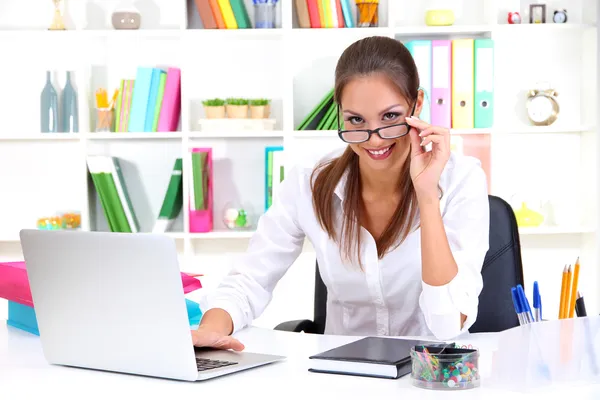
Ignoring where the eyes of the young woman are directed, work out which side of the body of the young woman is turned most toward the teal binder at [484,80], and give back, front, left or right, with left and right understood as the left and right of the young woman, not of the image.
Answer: back

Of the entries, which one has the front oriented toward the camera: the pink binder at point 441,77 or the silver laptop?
the pink binder

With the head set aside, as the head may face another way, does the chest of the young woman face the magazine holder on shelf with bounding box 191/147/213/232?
no

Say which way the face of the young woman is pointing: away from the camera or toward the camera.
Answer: toward the camera

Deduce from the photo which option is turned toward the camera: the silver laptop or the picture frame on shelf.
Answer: the picture frame on shelf

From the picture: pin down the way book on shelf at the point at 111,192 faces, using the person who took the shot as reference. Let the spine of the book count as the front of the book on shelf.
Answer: facing the viewer

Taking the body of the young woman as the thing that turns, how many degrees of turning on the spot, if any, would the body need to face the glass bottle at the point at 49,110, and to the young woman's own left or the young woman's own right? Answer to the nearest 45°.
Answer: approximately 135° to the young woman's own right

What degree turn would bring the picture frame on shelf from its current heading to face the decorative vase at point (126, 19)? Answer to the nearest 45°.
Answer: approximately 90° to its right

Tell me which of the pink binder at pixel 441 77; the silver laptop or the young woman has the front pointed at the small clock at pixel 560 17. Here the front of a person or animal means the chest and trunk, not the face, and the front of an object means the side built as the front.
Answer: the silver laptop

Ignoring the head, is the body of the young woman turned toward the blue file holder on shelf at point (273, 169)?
no

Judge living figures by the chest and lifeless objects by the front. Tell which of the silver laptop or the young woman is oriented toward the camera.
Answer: the young woman

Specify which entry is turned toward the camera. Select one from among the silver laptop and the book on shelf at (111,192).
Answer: the book on shelf

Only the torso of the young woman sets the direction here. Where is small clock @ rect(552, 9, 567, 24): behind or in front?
behind

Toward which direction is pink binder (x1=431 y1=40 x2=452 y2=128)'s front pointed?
toward the camera

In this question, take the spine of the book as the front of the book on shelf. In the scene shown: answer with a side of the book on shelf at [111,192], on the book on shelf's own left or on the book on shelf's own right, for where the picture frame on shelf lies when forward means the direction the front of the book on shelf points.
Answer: on the book on shelf's own left

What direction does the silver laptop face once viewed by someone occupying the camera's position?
facing away from the viewer and to the right of the viewer

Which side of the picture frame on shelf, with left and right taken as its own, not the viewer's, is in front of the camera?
front
